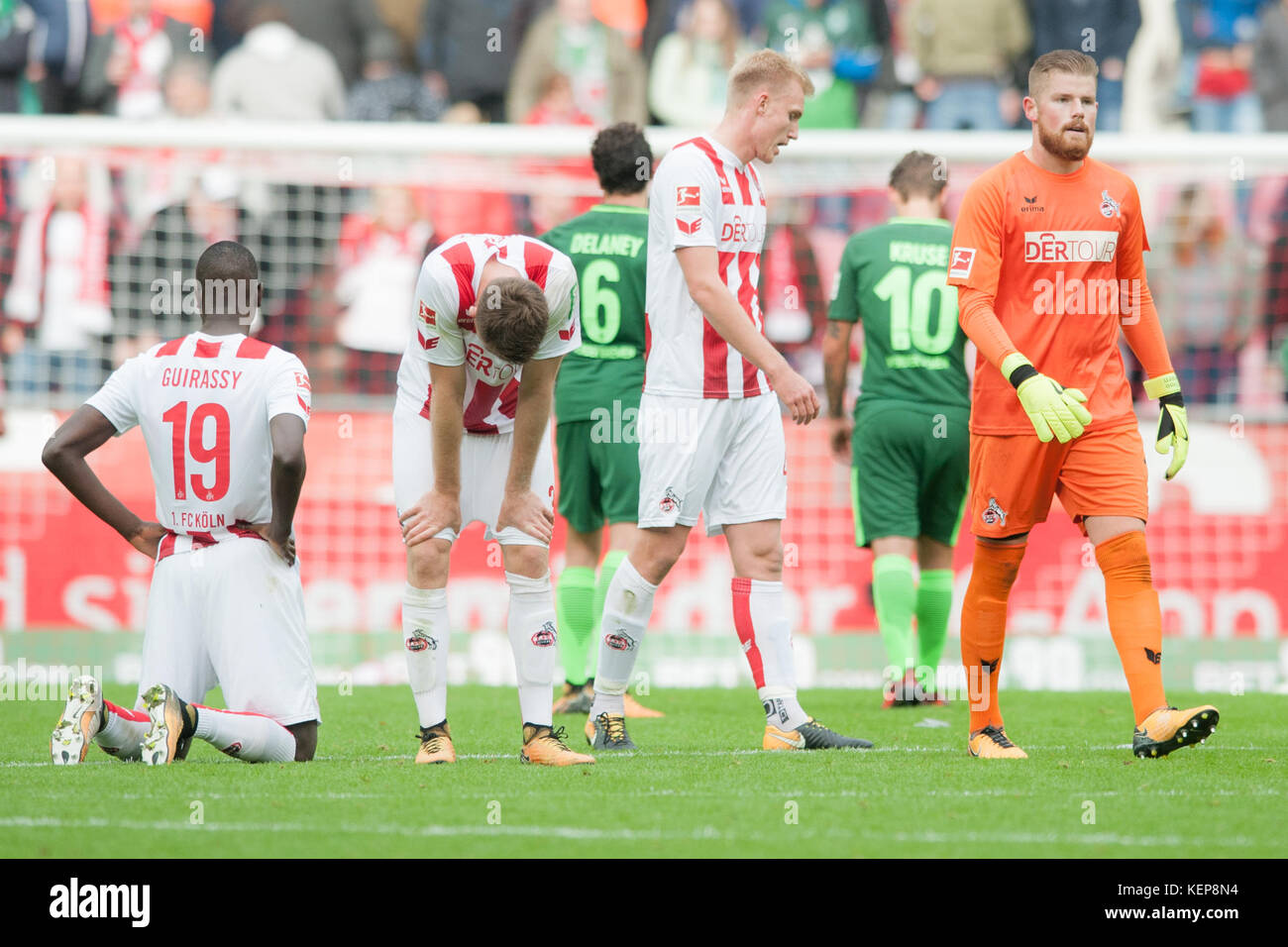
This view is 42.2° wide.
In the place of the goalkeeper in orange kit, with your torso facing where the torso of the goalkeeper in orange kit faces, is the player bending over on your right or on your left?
on your right

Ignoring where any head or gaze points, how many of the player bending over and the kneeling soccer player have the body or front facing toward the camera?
1

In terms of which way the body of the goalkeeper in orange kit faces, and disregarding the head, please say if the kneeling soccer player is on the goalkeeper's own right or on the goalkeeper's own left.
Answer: on the goalkeeper's own right

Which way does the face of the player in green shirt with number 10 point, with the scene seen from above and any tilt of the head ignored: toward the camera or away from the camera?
away from the camera

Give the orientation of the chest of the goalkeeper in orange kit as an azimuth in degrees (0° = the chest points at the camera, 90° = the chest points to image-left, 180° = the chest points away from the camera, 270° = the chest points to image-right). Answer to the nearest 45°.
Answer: approximately 315°

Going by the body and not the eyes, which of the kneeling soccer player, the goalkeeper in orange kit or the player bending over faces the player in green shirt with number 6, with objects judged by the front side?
the kneeling soccer player

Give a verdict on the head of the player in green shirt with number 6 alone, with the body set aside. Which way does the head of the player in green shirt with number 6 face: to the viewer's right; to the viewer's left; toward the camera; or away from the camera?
away from the camera

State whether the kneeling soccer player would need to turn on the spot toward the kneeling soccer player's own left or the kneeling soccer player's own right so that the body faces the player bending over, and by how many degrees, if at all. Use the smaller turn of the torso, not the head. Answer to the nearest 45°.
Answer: approximately 90° to the kneeling soccer player's own right

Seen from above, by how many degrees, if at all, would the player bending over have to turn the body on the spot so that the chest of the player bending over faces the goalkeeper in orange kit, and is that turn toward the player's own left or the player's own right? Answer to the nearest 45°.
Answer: approximately 90° to the player's own left

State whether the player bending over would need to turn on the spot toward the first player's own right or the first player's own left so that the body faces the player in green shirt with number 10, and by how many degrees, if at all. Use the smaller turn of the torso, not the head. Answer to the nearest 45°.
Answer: approximately 135° to the first player's own left

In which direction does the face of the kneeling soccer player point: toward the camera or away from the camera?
away from the camera

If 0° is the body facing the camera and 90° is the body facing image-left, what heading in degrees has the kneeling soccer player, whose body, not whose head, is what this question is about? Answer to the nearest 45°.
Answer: approximately 225°

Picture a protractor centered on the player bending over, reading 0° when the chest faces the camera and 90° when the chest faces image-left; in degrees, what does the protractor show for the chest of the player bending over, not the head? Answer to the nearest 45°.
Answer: approximately 0°

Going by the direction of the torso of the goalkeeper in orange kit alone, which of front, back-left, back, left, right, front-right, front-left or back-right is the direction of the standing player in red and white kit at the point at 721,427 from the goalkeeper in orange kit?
back-right
